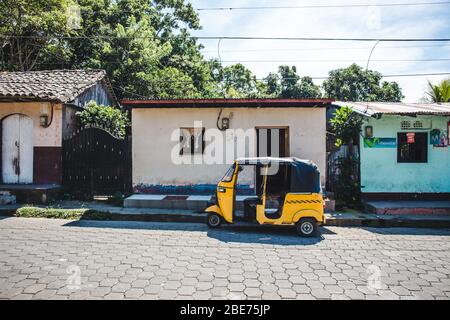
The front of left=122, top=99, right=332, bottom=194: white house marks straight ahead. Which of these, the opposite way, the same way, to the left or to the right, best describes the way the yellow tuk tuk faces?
to the right

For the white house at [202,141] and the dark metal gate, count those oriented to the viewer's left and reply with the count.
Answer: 0

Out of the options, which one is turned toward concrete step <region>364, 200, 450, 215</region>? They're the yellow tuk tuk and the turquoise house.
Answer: the turquoise house

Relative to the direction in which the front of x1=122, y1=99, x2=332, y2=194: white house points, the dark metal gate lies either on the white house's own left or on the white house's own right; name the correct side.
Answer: on the white house's own right

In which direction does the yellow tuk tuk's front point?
to the viewer's left

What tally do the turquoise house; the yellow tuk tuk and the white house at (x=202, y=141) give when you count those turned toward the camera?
2

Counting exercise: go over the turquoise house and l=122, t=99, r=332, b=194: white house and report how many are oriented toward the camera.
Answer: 2

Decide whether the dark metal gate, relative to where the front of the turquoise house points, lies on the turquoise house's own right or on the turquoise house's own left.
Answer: on the turquoise house's own right
